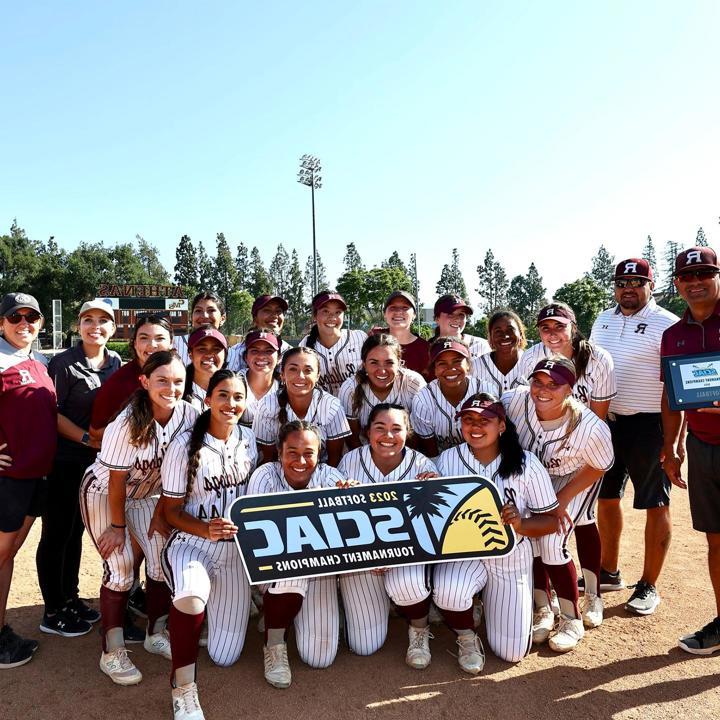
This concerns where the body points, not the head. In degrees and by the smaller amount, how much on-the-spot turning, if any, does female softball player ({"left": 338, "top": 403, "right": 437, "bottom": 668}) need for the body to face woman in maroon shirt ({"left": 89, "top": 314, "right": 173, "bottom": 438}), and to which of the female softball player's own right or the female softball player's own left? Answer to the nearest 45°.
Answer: approximately 90° to the female softball player's own right

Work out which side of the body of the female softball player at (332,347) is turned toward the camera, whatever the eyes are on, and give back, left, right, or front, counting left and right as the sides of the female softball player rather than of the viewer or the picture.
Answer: front

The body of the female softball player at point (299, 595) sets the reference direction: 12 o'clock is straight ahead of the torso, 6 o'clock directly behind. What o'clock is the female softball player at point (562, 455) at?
the female softball player at point (562, 455) is roughly at 9 o'clock from the female softball player at point (299, 595).

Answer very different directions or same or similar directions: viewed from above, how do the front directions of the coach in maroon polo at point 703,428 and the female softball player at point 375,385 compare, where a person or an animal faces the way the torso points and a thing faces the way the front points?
same or similar directions

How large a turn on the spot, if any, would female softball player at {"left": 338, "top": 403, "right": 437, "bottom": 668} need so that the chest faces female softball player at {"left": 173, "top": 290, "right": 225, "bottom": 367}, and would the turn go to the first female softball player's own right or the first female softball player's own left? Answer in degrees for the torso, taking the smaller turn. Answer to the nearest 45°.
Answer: approximately 135° to the first female softball player's own right

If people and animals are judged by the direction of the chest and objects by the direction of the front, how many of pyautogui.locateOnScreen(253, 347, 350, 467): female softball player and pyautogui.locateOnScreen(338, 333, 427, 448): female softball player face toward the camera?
2

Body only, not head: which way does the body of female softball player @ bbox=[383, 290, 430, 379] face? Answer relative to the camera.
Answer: toward the camera

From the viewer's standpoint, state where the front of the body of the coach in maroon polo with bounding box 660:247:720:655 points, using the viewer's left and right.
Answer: facing the viewer

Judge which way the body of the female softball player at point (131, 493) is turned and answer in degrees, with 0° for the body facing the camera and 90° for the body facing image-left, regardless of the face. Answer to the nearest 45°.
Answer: approximately 315°

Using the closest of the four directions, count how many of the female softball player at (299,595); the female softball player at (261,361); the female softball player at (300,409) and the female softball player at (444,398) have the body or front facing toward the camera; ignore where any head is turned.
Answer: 4

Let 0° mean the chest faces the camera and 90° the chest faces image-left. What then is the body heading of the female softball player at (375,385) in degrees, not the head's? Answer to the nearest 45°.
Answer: approximately 0°
